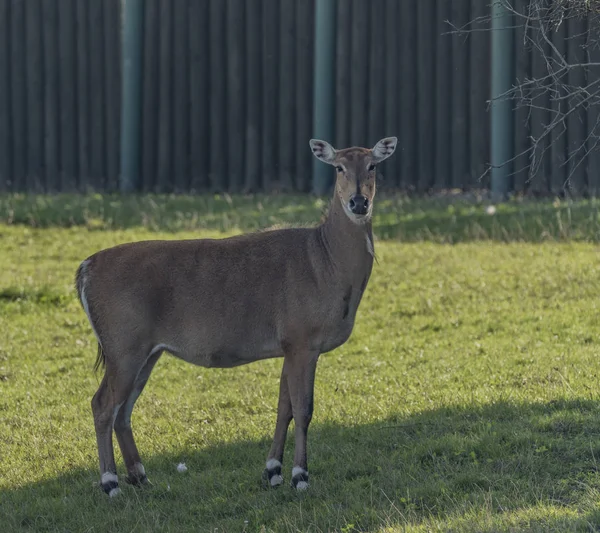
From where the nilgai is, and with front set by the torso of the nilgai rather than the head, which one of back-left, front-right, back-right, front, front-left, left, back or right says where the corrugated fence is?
left

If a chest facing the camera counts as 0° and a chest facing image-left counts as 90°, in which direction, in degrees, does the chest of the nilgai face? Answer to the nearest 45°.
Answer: approximately 270°
